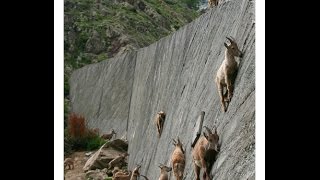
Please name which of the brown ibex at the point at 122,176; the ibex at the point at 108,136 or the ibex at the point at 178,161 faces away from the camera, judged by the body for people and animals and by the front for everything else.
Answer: the ibex at the point at 178,161

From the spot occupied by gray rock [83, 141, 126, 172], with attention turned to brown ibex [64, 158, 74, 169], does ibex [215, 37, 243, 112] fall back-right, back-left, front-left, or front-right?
back-left

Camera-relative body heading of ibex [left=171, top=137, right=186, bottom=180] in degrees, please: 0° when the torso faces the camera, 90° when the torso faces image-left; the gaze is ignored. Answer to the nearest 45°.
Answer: approximately 180°

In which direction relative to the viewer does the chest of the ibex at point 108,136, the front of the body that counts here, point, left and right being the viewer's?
facing to the right of the viewer

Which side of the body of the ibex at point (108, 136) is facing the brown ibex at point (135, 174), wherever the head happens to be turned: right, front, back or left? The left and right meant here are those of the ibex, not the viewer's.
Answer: right
